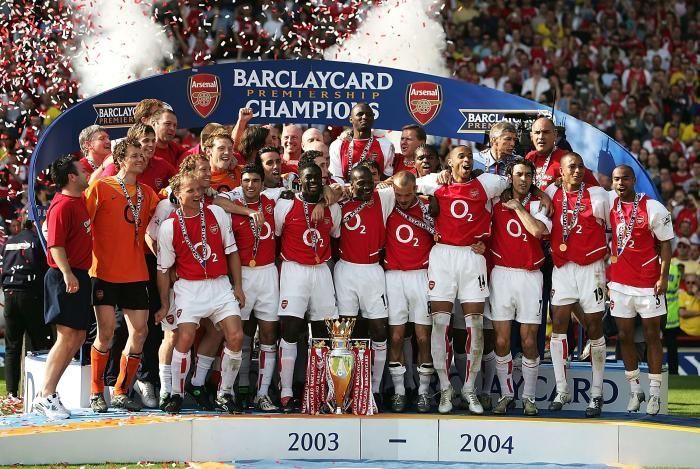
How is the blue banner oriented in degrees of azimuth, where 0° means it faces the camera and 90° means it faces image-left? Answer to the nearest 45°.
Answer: approximately 0°

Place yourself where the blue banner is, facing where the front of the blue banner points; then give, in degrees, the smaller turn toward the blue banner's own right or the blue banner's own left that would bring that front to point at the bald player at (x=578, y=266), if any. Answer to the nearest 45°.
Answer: approximately 45° to the blue banner's own left
